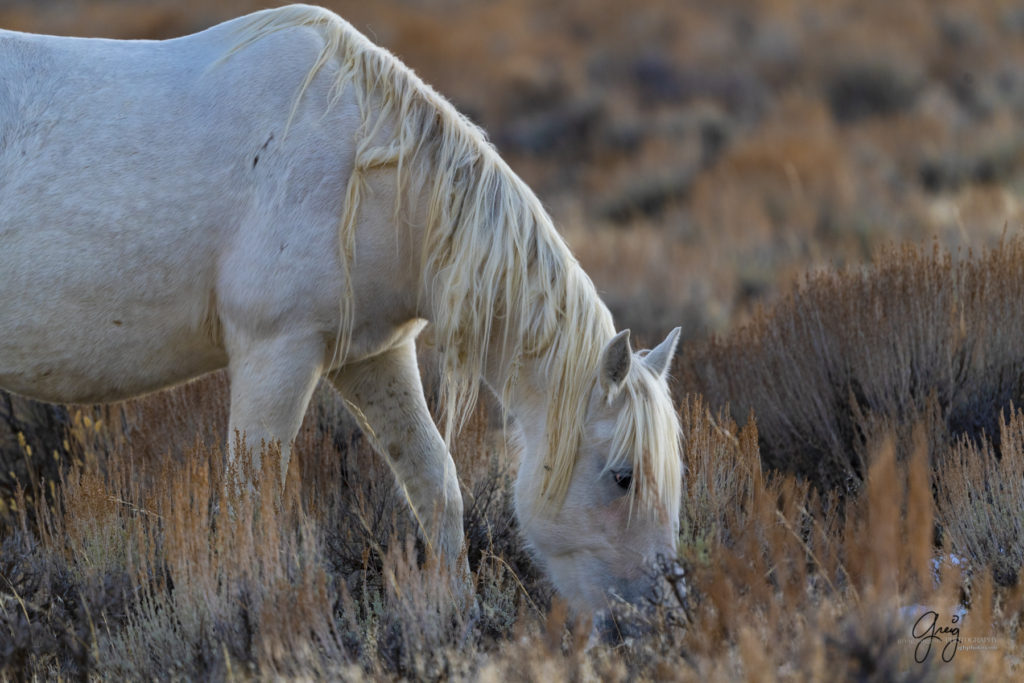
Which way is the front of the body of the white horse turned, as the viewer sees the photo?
to the viewer's right

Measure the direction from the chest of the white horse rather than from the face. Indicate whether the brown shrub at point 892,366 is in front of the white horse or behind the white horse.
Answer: in front
